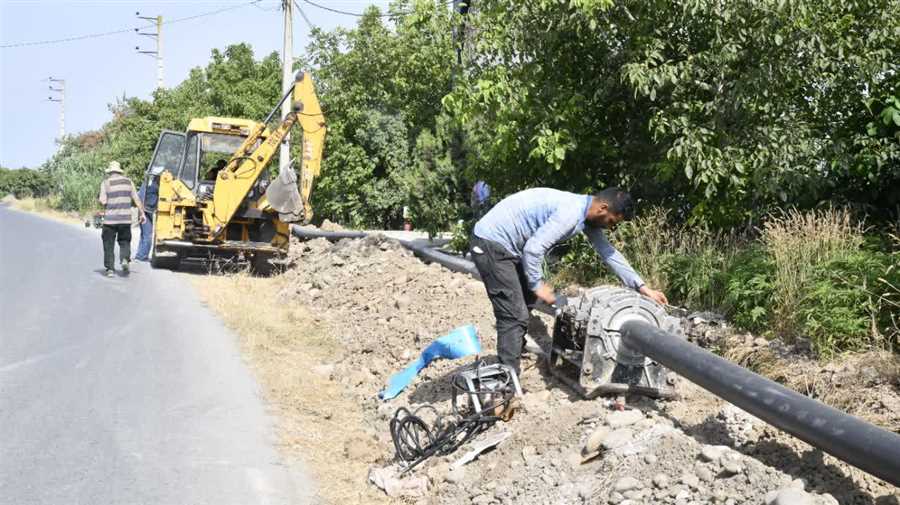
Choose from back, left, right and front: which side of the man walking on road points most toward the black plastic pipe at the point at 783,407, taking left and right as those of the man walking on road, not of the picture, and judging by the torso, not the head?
back

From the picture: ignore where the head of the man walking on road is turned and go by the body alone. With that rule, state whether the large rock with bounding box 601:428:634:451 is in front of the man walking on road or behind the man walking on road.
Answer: behind

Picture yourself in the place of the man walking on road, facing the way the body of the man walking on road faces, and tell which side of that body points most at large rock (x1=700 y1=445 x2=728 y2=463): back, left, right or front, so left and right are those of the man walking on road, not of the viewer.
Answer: back

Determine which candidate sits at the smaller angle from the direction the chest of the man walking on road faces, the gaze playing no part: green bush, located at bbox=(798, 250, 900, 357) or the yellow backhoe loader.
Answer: the yellow backhoe loader

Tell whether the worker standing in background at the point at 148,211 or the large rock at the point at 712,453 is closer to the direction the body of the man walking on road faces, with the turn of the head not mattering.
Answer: the worker standing in background

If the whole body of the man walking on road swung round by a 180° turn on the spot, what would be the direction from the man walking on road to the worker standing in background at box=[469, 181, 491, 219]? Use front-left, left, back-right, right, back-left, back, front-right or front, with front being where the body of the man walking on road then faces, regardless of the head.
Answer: back-left

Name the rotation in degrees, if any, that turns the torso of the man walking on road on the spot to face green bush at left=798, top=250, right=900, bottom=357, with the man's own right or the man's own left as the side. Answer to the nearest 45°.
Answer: approximately 135° to the man's own right

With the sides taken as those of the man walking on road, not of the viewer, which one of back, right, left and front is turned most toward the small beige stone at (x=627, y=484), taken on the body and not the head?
back

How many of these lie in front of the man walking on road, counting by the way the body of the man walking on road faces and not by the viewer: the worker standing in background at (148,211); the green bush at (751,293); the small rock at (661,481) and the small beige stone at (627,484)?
1

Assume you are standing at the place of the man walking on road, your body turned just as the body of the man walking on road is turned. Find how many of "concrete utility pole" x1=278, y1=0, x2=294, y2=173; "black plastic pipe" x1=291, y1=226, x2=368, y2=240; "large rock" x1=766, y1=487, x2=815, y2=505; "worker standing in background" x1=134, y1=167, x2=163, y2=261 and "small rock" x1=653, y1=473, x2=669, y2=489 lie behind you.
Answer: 2

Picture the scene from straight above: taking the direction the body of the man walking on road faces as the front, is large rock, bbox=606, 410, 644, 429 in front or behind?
behind

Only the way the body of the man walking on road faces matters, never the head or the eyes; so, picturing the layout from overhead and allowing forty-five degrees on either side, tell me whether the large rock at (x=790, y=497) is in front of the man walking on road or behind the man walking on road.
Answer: behind

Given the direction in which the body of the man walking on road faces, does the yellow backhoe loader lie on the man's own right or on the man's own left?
on the man's own right

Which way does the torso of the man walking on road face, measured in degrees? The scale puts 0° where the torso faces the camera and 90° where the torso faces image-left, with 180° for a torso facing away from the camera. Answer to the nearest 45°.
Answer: approximately 180°

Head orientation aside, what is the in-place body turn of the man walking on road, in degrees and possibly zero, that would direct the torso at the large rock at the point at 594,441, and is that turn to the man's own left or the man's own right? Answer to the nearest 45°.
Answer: approximately 180°

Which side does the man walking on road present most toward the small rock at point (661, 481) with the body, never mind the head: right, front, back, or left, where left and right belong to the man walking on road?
back
